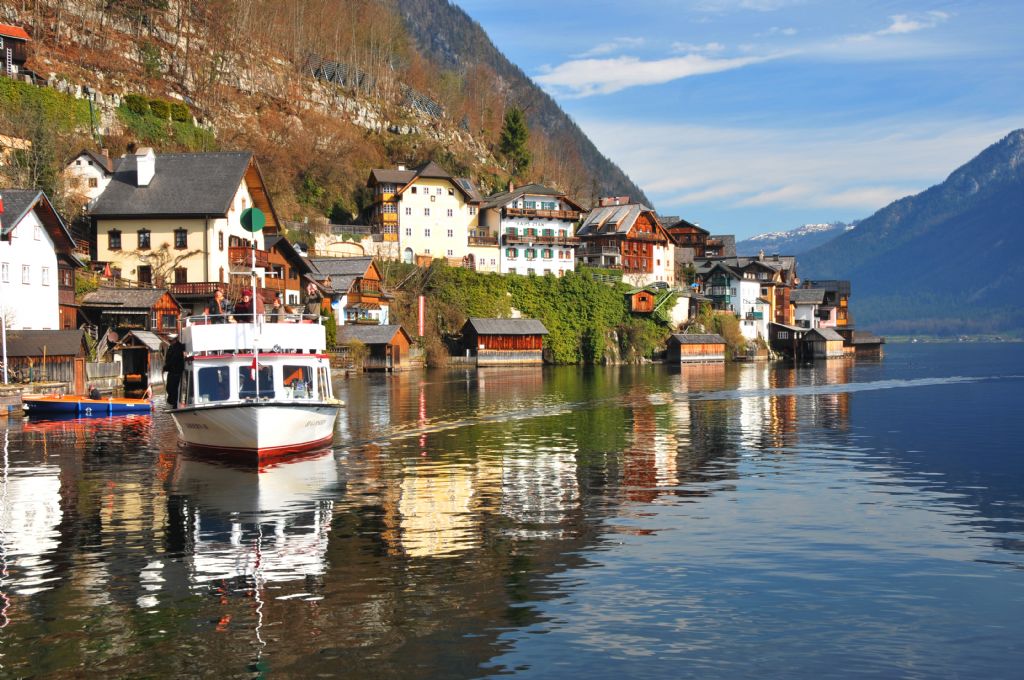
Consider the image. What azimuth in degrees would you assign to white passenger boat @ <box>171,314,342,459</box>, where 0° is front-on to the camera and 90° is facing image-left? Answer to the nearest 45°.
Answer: approximately 0°
